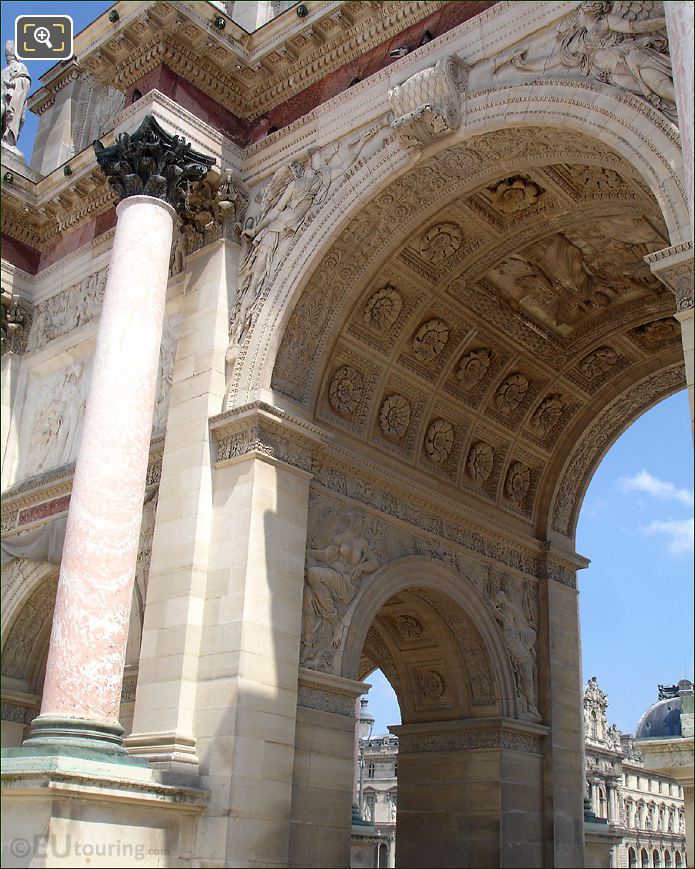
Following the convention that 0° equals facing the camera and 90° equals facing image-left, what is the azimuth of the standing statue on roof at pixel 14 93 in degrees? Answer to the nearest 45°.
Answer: approximately 45°
